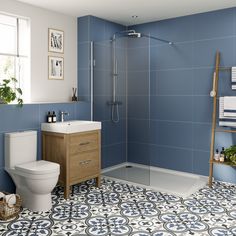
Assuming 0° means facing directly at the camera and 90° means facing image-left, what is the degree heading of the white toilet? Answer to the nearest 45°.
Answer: approximately 315°

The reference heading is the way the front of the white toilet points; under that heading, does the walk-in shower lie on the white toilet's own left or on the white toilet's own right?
on the white toilet's own left

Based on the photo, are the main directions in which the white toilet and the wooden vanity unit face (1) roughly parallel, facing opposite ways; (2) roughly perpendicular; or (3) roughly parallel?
roughly parallel

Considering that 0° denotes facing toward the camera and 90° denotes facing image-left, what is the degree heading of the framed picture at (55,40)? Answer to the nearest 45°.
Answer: approximately 315°

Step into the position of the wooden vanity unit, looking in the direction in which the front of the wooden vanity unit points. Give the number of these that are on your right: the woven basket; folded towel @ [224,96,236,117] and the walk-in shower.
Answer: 1

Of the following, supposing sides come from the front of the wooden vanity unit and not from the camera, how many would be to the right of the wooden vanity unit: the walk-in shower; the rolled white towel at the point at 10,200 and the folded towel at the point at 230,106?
1

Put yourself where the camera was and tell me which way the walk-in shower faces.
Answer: facing the viewer and to the left of the viewer

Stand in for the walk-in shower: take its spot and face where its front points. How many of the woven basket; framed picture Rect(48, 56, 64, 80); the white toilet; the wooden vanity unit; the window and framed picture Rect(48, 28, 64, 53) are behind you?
0

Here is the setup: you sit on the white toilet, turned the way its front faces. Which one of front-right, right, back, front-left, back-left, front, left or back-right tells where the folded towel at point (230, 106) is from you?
front-left

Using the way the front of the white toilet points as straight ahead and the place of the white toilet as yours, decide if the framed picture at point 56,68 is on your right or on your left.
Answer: on your left

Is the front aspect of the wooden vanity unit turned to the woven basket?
no
